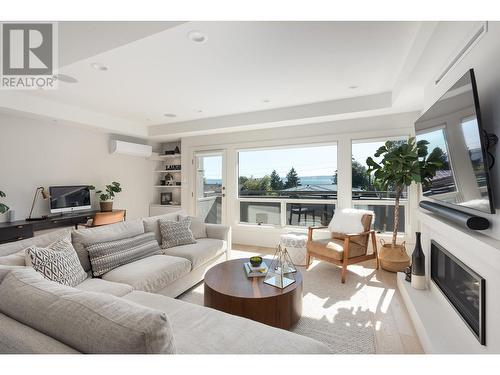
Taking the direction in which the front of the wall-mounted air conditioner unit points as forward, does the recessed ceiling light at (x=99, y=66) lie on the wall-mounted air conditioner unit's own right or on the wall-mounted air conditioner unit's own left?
on the wall-mounted air conditioner unit's own right

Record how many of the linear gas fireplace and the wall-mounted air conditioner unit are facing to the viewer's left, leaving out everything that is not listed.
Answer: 1

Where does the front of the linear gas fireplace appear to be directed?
to the viewer's left

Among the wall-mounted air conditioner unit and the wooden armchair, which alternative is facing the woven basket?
the wall-mounted air conditioner unit

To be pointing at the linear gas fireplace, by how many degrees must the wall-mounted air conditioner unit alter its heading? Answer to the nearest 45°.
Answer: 0° — it already faces it

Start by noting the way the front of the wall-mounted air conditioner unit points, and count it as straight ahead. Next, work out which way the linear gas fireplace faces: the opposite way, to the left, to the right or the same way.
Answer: the opposite way

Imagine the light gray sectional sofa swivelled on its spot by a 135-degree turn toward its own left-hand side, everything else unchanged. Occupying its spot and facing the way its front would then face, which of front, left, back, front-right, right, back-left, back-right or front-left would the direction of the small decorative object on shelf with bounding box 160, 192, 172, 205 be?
front

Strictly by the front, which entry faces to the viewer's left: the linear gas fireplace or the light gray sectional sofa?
the linear gas fireplace

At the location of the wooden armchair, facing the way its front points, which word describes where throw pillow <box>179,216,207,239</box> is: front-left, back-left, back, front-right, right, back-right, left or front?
front-right

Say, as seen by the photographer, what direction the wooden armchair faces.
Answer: facing the viewer and to the left of the viewer

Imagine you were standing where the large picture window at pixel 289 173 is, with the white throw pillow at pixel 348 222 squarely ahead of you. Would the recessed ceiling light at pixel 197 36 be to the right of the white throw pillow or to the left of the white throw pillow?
right

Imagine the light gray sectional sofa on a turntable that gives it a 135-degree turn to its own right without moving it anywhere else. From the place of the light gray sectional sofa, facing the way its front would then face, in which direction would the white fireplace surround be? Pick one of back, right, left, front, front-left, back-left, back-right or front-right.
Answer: back

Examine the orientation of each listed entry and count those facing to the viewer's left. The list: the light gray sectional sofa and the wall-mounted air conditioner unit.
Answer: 0

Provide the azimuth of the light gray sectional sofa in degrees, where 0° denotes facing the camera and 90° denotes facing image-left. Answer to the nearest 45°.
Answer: approximately 315°

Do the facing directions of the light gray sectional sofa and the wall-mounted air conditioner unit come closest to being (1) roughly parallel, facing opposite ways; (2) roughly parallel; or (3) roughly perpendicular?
roughly parallel

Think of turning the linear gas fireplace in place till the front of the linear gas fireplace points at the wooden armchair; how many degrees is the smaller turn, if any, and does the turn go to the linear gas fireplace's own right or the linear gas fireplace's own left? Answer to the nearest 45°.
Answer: approximately 45° to the linear gas fireplace's own right
